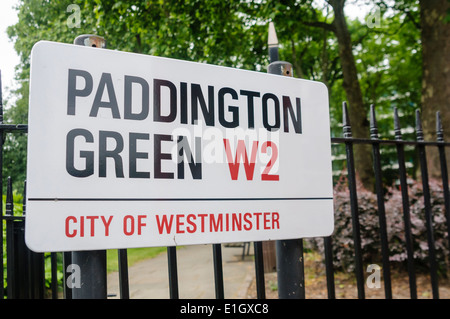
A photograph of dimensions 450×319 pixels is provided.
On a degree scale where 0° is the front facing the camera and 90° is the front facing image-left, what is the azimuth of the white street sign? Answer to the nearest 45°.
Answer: approximately 315°
